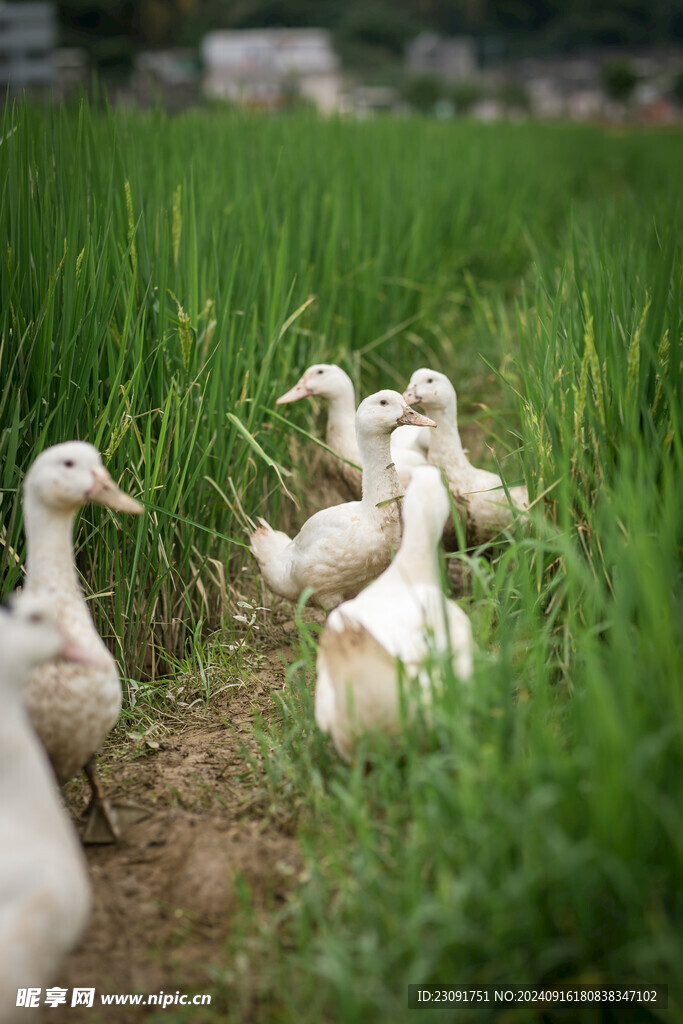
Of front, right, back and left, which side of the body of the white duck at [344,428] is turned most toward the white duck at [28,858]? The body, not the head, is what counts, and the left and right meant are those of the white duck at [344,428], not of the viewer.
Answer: left

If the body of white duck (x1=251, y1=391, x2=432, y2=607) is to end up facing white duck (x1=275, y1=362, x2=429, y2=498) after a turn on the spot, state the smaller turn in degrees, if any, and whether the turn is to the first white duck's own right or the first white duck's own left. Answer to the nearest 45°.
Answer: approximately 90° to the first white duck's own left

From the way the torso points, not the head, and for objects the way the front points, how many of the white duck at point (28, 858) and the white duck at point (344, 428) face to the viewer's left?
1

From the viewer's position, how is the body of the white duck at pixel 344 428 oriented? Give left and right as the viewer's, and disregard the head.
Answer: facing to the left of the viewer

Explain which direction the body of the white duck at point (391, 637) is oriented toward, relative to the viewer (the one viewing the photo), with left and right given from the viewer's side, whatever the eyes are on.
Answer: facing away from the viewer and to the right of the viewer

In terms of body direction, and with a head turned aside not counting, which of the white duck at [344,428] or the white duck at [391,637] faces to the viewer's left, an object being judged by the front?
the white duck at [344,428]

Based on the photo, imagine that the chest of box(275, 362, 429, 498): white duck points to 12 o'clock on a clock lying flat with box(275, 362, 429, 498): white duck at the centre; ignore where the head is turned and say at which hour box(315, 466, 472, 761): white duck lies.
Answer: box(315, 466, 472, 761): white duck is roughly at 9 o'clock from box(275, 362, 429, 498): white duck.

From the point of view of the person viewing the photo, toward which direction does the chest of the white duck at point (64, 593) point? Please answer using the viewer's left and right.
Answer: facing to the right of the viewer

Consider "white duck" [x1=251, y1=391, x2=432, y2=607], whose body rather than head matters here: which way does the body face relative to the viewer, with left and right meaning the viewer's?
facing to the right of the viewer

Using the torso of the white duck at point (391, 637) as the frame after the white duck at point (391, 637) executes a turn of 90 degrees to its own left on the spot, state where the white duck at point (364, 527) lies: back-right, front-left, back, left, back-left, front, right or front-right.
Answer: front-right

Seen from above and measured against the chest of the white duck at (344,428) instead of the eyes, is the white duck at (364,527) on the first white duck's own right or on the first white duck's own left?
on the first white duck's own left
